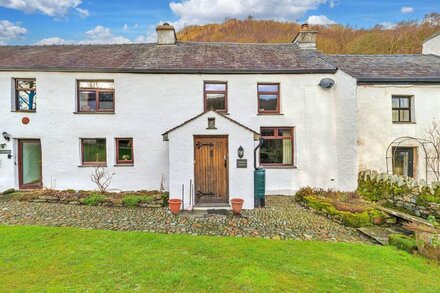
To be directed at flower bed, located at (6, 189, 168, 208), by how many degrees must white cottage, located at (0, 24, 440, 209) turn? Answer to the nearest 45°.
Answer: approximately 45° to its right

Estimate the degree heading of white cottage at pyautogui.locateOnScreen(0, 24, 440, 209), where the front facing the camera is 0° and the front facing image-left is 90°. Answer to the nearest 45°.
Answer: approximately 0°

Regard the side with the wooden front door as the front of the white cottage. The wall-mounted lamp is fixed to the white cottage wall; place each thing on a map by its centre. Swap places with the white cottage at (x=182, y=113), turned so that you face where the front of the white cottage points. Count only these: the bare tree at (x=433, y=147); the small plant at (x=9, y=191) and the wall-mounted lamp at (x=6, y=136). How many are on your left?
1

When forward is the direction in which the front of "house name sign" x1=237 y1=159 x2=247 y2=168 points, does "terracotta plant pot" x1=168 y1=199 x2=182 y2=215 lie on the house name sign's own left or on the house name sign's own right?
on the house name sign's own right

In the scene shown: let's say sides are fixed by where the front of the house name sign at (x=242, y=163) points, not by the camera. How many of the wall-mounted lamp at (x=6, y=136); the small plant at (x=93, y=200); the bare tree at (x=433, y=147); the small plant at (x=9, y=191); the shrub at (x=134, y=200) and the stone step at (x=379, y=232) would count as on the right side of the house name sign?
4

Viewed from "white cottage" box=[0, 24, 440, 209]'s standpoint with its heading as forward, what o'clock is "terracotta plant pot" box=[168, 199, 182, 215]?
The terracotta plant pot is roughly at 12 o'clock from the white cottage.

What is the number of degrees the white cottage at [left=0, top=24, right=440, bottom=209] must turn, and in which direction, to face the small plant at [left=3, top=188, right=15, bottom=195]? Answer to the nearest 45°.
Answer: approximately 90° to its right

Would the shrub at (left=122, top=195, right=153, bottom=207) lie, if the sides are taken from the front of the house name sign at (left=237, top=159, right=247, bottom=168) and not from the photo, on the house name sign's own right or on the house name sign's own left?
on the house name sign's own right

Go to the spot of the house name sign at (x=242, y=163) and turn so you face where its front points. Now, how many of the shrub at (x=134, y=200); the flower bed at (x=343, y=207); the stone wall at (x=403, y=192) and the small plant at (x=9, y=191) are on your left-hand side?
2

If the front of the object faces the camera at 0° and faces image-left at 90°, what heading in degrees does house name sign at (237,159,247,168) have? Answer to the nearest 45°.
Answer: approximately 0°
